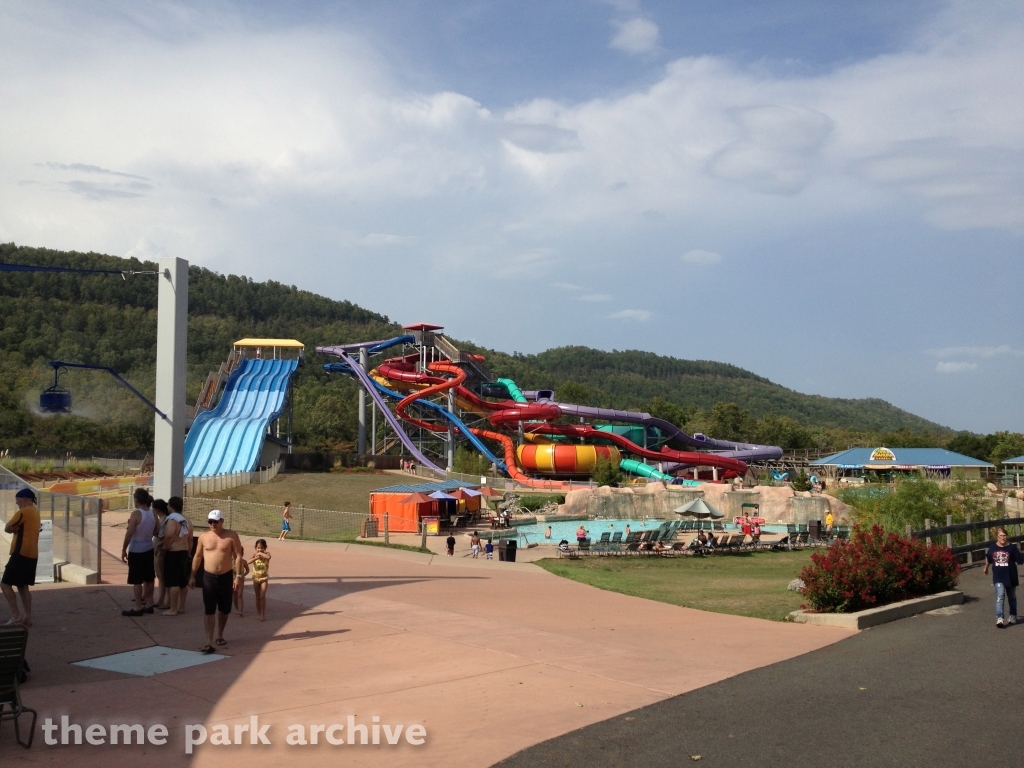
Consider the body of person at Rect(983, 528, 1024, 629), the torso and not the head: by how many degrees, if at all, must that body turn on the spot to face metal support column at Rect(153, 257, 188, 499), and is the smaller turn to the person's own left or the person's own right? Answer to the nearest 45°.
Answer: approximately 90° to the person's own right

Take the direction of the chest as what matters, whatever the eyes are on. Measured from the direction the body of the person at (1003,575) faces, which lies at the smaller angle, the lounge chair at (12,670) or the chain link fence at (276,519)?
the lounge chair

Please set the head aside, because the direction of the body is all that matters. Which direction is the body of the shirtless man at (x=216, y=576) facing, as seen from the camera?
toward the camera

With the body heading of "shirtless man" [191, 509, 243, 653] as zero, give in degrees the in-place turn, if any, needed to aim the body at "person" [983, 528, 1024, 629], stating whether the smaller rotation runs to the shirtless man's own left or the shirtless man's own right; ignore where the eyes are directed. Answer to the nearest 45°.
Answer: approximately 90° to the shirtless man's own left

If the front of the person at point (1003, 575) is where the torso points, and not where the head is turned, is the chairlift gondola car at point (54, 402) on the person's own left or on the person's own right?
on the person's own right

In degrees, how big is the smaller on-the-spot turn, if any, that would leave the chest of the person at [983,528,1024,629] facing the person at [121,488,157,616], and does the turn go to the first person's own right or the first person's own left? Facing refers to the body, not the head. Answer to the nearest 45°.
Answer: approximately 45° to the first person's own right

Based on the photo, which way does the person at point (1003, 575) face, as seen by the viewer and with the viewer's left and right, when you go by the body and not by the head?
facing the viewer

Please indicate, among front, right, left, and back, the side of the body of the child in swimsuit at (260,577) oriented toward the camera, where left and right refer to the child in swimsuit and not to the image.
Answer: front

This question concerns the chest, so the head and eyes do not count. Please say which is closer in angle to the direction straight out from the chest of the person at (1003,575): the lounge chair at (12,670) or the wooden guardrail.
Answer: the lounge chair

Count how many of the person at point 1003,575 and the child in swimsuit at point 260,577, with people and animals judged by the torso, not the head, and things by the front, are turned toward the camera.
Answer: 2

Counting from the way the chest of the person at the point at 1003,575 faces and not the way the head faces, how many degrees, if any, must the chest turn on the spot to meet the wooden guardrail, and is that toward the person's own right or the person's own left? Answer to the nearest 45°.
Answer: approximately 180°

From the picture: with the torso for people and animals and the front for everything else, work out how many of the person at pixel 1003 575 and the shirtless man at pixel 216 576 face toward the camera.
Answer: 2

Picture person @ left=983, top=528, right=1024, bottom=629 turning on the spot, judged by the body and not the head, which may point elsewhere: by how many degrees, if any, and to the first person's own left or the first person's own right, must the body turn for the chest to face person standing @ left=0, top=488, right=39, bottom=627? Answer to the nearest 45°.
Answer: approximately 45° to the first person's own right

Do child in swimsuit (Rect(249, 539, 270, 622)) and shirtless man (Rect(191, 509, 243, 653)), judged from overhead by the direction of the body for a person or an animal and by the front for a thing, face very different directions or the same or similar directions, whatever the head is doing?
same or similar directions

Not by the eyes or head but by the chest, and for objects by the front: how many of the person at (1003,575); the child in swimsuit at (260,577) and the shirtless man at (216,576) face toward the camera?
3
